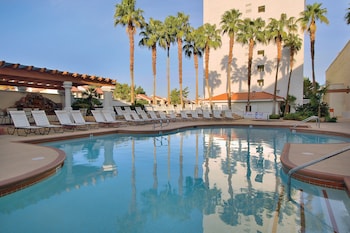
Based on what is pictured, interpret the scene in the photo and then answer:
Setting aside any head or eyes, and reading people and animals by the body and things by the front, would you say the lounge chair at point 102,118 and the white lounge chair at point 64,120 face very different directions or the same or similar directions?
same or similar directions

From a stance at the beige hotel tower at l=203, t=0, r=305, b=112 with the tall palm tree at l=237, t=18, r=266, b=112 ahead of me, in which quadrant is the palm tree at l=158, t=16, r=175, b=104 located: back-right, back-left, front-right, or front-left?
front-right

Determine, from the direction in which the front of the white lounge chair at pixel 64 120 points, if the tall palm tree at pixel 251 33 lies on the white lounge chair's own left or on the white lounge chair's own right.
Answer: on the white lounge chair's own left

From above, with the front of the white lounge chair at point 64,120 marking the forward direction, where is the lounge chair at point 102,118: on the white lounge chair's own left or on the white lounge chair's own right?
on the white lounge chair's own left

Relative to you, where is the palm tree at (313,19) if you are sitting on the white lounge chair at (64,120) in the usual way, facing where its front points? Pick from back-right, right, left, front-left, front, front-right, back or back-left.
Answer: front-left

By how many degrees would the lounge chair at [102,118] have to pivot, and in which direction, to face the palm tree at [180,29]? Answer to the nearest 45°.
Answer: approximately 90° to its left

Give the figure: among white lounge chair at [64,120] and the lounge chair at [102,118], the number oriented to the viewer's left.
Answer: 0

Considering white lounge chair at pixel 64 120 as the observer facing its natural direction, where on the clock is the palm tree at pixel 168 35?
The palm tree is roughly at 9 o'clock from the white lounge chair.

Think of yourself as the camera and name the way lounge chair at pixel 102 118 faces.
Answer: facing the viewer and to the right of the viewer

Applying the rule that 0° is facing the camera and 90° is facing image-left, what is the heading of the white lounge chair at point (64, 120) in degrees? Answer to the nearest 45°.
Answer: approximately 315°

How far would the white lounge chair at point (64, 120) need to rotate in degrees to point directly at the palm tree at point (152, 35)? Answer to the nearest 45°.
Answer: approximately 90° to its left

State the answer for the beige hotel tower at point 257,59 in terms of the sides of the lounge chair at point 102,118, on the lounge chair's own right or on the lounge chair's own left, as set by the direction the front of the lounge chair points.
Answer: on the lounge chair's own left

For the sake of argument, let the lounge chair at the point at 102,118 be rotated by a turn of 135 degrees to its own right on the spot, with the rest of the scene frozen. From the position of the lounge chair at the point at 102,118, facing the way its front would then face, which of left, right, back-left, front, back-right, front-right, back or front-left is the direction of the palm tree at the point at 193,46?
back-right

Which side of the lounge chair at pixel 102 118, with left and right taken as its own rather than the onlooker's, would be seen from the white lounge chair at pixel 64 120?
right

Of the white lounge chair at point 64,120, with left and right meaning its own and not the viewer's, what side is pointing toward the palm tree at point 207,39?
left

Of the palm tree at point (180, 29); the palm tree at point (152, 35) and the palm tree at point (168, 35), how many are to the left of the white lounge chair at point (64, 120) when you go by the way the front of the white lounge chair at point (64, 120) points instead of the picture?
3
